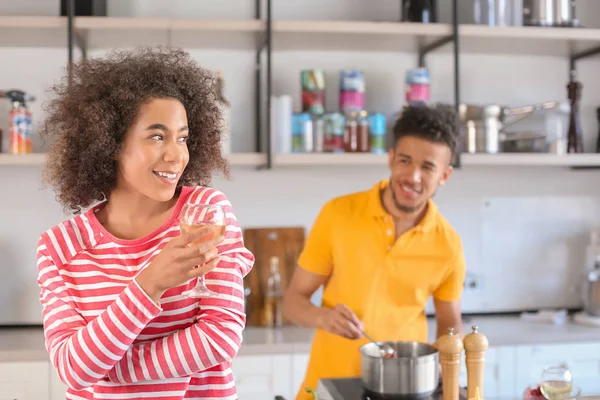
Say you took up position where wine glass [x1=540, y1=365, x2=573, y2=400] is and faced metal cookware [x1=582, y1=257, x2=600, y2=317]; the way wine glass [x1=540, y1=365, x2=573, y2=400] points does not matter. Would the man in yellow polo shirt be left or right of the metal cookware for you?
left

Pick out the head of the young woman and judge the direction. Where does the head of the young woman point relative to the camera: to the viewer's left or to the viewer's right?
to the viewer's right

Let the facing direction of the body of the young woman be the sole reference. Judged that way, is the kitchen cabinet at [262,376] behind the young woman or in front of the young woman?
behind

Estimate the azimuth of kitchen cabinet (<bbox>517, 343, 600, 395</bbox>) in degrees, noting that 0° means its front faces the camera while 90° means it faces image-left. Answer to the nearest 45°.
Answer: approximately 0°

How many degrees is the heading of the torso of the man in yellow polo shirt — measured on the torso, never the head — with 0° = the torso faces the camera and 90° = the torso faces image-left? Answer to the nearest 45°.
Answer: approximately 0°

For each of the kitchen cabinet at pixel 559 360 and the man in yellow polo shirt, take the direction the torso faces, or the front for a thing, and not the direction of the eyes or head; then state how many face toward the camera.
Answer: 2

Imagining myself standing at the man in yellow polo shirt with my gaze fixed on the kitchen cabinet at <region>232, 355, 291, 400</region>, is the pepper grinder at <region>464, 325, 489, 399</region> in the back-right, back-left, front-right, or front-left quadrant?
back-left

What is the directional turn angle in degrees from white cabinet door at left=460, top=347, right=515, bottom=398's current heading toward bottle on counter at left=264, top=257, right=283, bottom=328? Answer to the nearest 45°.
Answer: approximately 90° to its right
